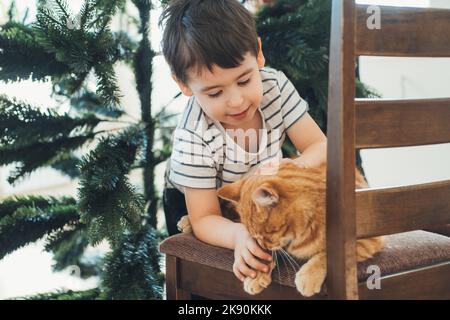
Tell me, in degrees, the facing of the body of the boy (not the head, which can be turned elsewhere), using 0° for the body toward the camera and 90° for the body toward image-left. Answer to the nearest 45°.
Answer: approximately 315°

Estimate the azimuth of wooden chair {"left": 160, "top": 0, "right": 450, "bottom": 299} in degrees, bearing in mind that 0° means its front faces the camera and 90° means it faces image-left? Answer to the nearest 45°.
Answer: approximately 135°

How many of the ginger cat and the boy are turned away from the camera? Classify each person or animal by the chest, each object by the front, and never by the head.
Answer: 0

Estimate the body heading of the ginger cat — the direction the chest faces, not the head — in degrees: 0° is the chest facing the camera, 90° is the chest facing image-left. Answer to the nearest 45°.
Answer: approximately 45°

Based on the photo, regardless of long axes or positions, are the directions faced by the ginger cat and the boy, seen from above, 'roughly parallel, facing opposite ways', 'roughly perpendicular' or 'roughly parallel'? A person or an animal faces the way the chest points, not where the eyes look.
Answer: roughly perpendicular
